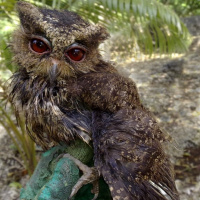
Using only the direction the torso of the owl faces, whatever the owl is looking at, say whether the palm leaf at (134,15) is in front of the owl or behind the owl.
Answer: behind

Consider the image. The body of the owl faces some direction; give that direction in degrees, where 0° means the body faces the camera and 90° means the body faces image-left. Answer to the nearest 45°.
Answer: approximately 45°
